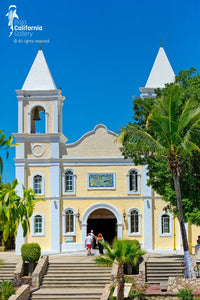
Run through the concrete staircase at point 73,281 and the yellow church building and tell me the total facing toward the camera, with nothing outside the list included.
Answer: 2

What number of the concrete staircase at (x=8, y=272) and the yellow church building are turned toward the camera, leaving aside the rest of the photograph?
2

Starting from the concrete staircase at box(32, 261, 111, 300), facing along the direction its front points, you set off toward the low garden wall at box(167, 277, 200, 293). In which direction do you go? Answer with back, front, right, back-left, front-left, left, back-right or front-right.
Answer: front-left

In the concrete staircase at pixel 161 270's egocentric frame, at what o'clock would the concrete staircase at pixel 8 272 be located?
the concrete staircase at pixel 8 272 is roughly at 3 o'clock from the concrete staircase at pixel 161 270.

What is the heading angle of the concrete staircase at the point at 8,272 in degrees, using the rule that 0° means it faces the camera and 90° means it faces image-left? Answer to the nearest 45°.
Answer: approximately 0°

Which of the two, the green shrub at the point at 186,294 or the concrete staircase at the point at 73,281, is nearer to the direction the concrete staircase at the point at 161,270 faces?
the green shrub

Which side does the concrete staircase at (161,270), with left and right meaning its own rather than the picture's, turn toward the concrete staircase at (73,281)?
right

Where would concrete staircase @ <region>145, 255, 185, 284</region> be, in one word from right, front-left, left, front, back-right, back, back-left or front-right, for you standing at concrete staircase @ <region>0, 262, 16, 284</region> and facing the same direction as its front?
left

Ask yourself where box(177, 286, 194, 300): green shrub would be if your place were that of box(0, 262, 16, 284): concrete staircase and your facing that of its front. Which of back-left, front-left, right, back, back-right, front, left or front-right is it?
front-left

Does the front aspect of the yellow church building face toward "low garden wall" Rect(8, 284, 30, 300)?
yes

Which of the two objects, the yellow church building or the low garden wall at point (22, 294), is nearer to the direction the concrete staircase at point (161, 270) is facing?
the low garden wall

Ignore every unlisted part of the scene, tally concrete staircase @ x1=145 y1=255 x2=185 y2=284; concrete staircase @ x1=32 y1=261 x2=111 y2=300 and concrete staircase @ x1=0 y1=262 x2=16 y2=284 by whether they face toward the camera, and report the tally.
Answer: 3
